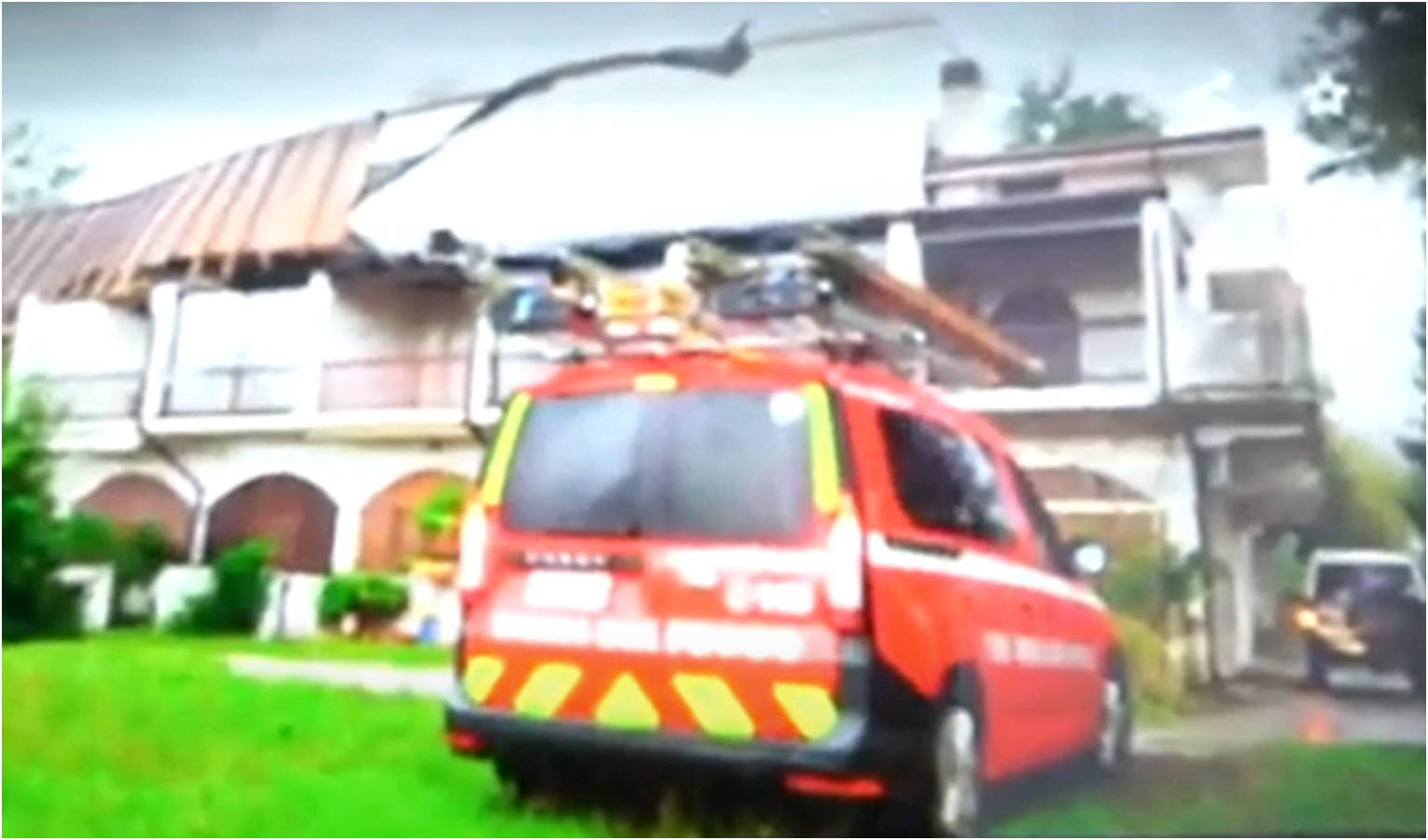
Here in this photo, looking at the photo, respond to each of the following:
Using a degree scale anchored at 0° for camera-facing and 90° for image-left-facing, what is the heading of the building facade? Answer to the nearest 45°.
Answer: approximately 0°

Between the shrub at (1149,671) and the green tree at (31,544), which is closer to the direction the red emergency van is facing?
the shrub

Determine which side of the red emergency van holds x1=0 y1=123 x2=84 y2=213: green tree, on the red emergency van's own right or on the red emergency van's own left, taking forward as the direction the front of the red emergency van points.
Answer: on the red emergency van's own left

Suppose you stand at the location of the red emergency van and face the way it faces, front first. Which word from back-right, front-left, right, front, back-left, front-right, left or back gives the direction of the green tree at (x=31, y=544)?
back-left

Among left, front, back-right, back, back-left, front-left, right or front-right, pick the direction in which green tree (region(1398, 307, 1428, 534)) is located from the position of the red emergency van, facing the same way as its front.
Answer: front-right

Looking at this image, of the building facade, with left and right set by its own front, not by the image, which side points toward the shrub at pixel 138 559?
right

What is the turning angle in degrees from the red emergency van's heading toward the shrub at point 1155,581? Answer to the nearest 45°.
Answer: approximately 45° to its right

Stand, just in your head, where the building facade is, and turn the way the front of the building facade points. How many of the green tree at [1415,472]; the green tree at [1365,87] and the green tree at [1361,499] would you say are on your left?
3

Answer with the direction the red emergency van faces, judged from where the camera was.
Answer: facing away from the viewer and to the right of the viewer

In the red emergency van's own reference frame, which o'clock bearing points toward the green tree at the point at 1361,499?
The green tree is roughly at 1 o'clock from the red emergency van.

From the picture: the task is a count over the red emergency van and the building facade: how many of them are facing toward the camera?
1

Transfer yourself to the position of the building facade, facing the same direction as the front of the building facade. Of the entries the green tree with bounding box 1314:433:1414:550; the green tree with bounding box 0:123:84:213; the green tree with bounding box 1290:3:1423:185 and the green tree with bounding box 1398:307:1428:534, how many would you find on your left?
3

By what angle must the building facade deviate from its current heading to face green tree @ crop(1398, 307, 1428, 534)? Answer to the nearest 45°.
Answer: approximately 90° to its left

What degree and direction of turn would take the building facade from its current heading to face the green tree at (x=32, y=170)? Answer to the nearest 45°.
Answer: approximately 90° to its right
